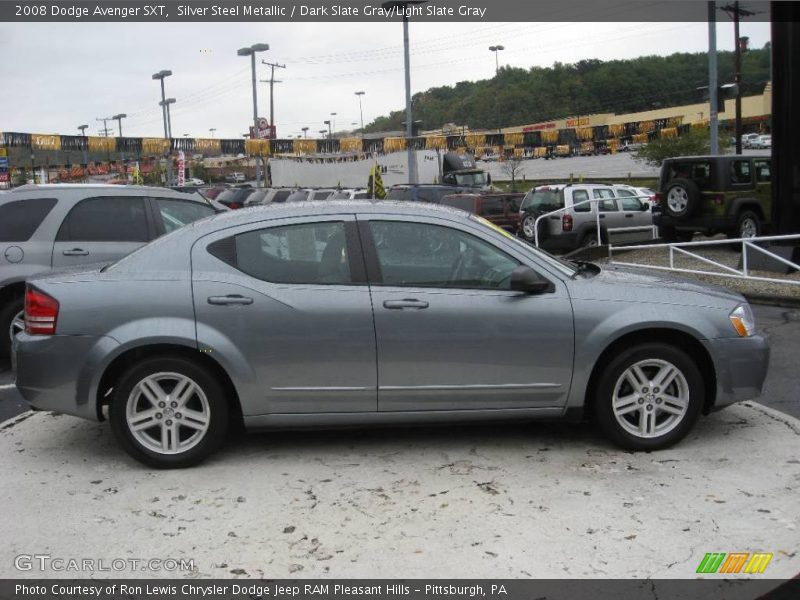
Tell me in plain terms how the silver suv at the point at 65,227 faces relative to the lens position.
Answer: facing to the right of the viewer

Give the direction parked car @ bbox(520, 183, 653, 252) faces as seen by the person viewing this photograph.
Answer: facing away from the viewer and to the right of the viewer

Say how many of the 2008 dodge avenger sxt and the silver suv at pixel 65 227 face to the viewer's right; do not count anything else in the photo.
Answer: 2

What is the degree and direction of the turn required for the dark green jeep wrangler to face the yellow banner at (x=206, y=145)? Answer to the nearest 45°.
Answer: approximately 90° to its left

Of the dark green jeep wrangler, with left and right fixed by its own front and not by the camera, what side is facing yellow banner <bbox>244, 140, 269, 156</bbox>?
left

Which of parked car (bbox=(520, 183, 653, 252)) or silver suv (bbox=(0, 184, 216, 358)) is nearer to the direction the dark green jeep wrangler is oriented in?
the parked car

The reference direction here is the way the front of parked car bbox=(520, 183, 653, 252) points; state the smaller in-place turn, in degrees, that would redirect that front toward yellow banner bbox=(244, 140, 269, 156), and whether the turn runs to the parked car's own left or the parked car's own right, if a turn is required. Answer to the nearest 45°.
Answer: approximately 90° to the parked car's own left

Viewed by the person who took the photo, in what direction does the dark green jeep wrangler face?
facing away from the viewer and to the right of the viewer

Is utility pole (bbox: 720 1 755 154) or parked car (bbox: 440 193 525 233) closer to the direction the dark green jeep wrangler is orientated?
the utility pole

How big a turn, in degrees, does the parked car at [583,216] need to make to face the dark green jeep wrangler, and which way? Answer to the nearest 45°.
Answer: approximately 90° to its right

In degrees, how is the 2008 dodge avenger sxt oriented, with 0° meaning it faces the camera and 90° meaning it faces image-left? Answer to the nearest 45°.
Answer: approximately 270°
